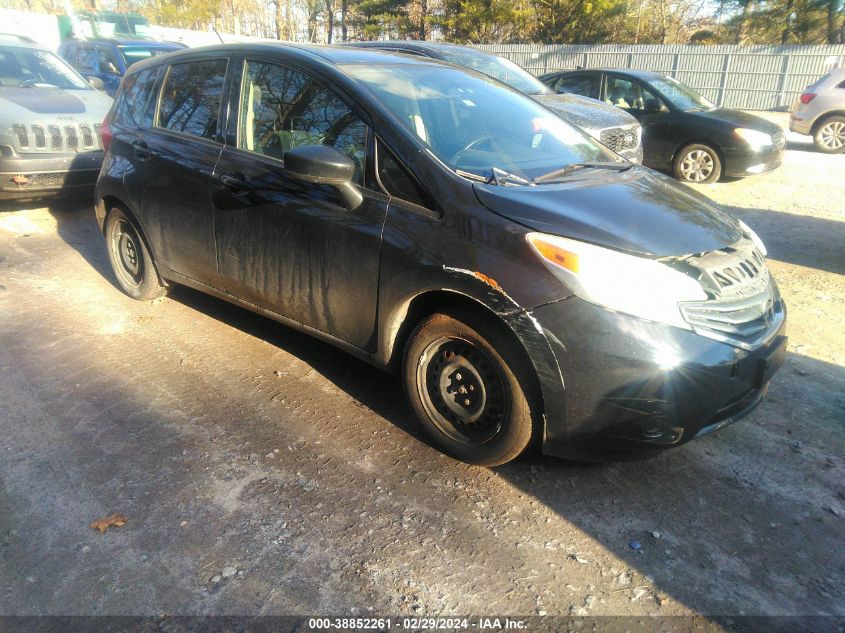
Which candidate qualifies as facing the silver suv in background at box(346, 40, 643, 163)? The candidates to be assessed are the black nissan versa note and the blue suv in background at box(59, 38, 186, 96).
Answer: the blue suv in background

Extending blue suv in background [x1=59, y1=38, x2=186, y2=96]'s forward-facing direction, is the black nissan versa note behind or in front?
in front

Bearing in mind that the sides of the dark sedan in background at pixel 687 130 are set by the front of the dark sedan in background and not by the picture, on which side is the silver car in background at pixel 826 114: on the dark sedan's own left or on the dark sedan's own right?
on the dark sedan's own left

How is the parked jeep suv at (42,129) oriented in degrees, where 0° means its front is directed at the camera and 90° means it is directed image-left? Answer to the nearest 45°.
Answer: approximately 315°

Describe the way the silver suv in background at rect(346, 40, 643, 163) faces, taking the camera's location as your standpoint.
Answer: facing the viewer and to the right of the viewer

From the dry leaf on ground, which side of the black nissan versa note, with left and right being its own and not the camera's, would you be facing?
right

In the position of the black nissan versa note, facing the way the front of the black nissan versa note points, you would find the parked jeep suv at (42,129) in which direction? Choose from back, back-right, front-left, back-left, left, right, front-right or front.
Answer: back

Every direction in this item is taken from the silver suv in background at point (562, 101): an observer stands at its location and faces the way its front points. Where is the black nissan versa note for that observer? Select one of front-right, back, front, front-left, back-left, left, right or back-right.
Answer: front-right

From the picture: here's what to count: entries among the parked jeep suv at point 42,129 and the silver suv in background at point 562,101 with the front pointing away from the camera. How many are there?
0

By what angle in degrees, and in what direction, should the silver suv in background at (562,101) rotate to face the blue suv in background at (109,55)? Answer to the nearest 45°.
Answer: approximately 180°

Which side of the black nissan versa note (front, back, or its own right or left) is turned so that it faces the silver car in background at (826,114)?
left
